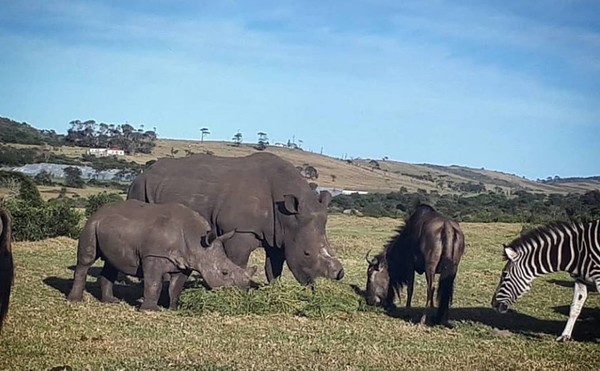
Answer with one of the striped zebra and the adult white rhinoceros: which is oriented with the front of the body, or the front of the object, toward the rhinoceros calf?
the striped zebra

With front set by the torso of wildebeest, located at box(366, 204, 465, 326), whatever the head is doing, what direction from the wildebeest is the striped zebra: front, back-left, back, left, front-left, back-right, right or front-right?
back

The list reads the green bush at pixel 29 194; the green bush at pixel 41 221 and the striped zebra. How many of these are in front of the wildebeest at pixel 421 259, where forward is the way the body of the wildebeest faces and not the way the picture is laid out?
2

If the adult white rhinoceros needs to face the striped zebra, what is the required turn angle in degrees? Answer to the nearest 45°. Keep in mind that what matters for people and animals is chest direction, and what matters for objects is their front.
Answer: approximately 45° to its right

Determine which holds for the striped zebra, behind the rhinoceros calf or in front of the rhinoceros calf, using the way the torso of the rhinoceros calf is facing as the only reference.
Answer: in front

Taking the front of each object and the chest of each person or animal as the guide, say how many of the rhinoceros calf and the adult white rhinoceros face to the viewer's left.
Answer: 0

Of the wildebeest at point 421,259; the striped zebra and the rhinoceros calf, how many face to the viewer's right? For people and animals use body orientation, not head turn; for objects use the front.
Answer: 1

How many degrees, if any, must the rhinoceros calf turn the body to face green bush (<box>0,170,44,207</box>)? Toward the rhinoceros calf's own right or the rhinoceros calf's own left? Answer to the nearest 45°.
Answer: approximately 90° to the rhinoceros calf's own left

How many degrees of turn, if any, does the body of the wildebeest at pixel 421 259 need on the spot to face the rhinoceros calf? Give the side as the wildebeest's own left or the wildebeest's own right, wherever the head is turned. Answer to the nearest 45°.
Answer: approximately 45° to the wildebeest's own left

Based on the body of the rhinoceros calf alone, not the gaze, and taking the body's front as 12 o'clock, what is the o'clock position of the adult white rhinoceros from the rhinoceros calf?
The adult white rhinoceros is roughly at 11 o'clock from the rhinoceros calf.

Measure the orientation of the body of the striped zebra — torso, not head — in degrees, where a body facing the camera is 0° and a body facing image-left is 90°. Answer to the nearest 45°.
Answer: approximately 90°

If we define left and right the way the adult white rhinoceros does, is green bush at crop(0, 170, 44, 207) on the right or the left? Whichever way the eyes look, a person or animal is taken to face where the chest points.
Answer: on its left

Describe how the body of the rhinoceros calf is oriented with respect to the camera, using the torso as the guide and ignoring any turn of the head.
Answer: to the viewer's right

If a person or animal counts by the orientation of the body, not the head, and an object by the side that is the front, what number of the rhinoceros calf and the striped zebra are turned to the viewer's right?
1

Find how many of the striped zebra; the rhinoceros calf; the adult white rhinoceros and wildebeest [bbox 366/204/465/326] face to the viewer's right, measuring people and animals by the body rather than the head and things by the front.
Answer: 2

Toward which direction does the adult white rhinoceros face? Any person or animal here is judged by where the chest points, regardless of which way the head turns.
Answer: to the viewer's right

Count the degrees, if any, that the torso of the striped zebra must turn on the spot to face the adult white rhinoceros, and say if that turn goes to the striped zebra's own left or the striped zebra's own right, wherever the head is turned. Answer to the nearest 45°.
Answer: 0° — it already faces it
